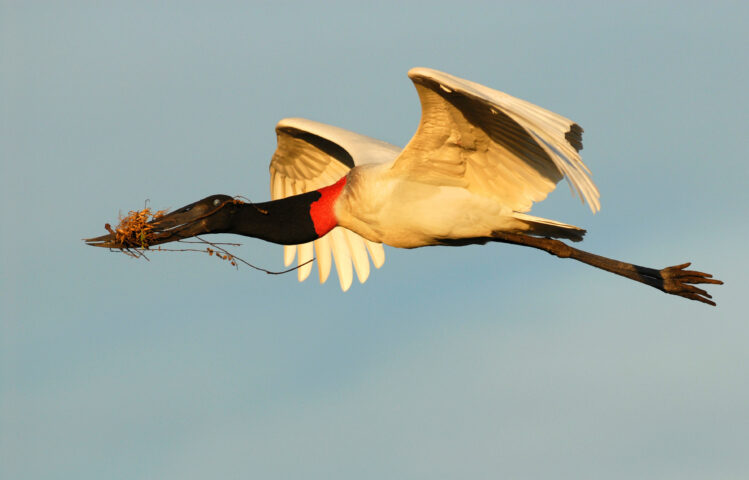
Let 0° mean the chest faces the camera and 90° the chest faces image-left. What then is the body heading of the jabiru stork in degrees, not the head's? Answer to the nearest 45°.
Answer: approximately 90°
